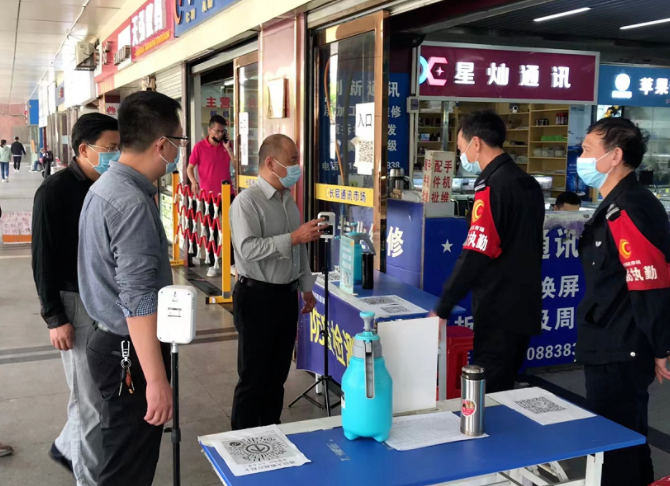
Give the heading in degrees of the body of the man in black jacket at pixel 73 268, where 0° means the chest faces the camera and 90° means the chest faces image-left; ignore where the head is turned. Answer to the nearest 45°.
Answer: approximately 270°

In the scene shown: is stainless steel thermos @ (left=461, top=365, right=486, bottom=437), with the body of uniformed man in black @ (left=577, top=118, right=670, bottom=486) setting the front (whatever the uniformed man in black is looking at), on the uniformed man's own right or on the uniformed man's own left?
on the uniformed man's own left

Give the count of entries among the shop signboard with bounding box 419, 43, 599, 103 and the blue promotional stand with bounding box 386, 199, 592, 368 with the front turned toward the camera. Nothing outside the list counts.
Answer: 2

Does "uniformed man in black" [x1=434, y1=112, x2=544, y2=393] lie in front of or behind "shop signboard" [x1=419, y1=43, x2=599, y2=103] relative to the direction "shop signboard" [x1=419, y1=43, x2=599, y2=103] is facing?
in front

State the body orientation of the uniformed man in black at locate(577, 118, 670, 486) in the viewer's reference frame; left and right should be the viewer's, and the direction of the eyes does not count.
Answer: facing to the left of the viewer

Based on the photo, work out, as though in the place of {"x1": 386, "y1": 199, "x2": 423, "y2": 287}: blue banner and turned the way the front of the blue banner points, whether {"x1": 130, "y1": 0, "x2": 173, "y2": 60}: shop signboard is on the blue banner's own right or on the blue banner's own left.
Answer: on the blue banner's own right

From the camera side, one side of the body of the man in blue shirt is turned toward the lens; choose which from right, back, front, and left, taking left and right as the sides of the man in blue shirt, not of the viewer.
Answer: right

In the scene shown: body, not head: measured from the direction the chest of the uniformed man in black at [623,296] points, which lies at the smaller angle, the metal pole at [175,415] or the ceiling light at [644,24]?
the metal pole
